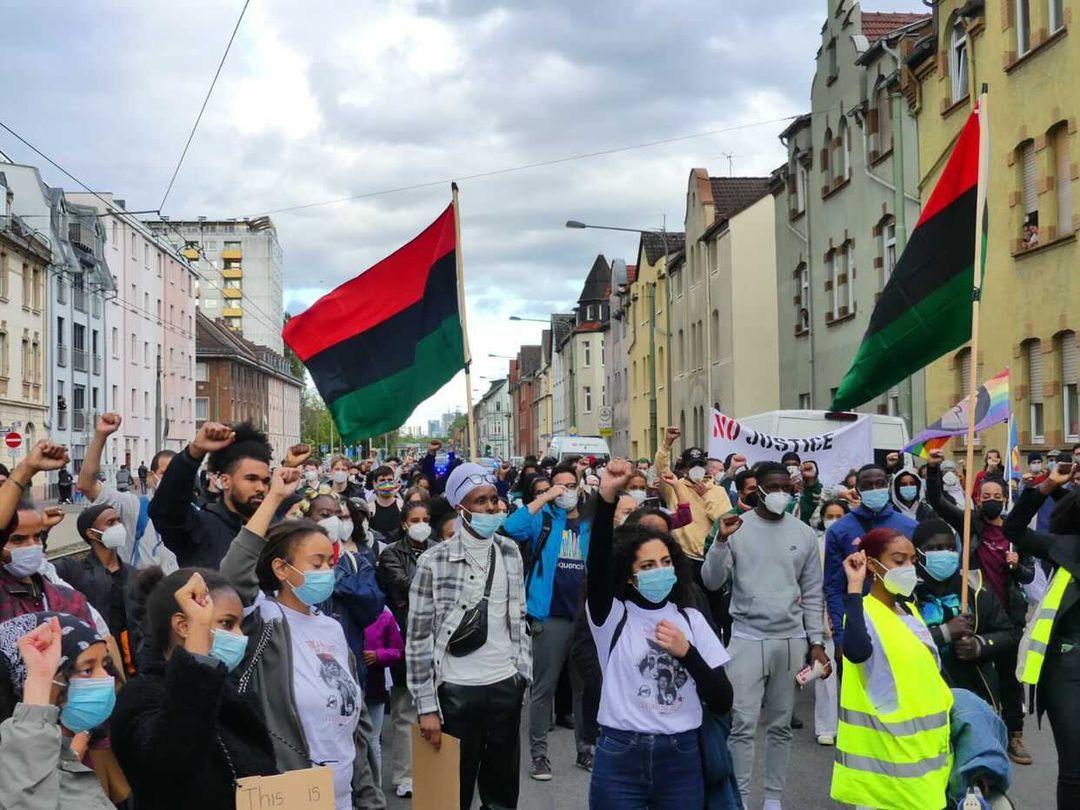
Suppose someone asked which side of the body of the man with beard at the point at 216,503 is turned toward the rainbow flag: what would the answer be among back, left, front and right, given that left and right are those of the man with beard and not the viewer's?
left

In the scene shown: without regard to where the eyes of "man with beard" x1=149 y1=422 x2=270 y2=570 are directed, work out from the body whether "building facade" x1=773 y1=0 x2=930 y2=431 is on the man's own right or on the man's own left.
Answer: on the man's own left

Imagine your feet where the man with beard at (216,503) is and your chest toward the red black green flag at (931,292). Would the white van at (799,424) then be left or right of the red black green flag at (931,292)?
left

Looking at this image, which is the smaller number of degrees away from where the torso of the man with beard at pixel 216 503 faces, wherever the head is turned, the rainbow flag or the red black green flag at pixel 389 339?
the rainbow flag

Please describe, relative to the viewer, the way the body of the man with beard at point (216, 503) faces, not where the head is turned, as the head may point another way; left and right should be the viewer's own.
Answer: facing the viewer and to the right of the viewer

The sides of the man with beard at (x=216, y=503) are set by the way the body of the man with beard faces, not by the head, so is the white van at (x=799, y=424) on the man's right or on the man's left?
on the man's left

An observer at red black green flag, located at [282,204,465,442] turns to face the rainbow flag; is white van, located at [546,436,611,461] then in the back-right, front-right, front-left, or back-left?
front-left

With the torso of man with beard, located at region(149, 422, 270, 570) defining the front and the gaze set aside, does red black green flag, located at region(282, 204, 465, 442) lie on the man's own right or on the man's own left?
on the man's own left

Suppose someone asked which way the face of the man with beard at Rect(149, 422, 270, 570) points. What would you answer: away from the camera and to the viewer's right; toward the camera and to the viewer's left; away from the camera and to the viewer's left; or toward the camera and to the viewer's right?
toward the camera and to the viewer's right
